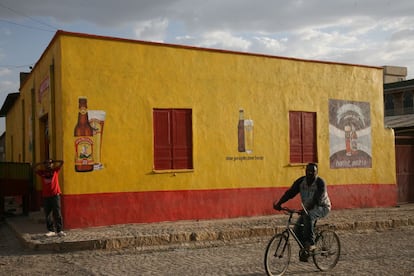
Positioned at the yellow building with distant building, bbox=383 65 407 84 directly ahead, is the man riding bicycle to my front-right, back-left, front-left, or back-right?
back-right

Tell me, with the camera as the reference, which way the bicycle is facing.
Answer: facing the viewer and to the left of the viewer

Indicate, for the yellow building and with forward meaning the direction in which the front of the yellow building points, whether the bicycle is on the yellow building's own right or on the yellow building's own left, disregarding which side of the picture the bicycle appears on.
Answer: on the yellow building's own left
